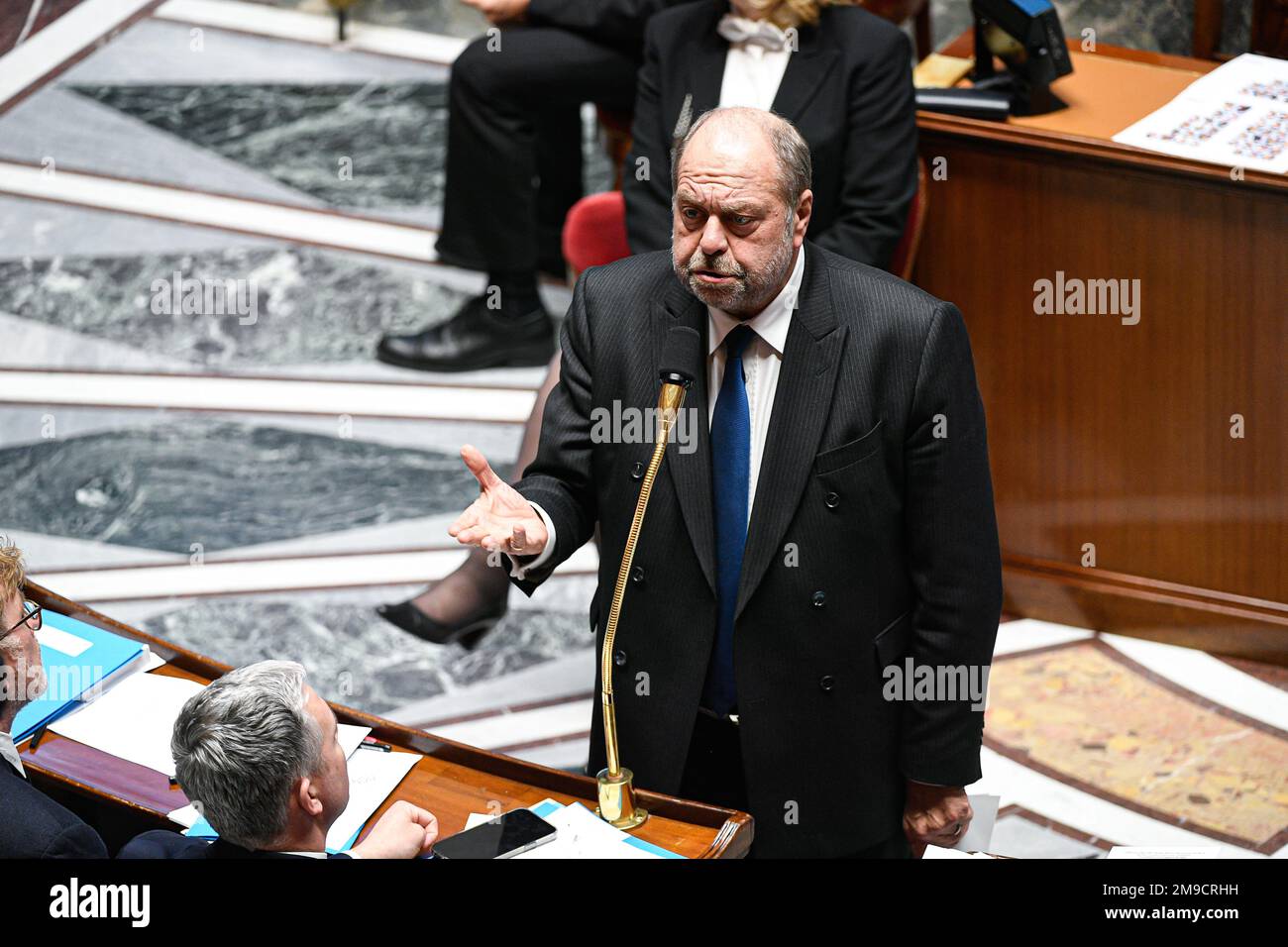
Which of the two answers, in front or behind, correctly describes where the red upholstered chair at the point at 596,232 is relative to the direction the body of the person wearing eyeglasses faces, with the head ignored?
in front

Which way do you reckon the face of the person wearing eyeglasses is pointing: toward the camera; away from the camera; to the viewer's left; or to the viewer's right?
to the viewer's right

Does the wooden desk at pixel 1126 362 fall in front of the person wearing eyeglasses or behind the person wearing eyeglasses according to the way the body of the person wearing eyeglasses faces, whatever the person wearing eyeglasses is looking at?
in front

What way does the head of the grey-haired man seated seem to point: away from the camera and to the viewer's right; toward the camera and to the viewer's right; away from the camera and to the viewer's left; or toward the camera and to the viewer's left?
away from the camera and to the viewer's right

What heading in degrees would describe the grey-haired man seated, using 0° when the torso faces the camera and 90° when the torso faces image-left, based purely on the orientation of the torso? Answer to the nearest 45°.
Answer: approximately 225°
